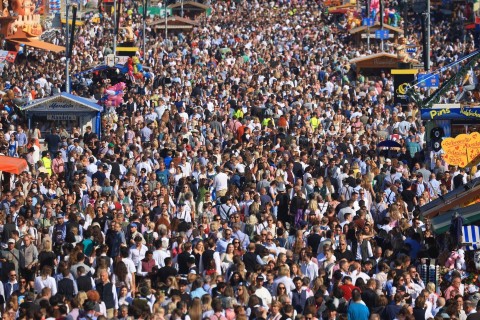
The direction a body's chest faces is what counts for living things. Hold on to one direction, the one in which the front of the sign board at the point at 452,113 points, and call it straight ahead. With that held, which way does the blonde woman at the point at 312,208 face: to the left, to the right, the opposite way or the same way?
the opposite way

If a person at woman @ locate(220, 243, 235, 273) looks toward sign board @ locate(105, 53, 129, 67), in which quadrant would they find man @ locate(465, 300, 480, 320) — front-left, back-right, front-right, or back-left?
back-right

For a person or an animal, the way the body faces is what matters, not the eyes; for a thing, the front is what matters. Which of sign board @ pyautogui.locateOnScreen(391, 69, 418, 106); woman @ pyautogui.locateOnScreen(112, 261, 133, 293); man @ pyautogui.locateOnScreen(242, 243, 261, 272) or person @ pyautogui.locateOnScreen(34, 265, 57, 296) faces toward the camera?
the sign board

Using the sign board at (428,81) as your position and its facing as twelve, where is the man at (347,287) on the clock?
The man is roughly at 12 o'clock from the sign board.

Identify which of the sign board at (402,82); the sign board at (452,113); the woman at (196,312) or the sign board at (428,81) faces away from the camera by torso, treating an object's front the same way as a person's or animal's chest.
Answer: the woman

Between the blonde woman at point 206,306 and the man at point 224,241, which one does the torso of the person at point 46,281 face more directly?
the man

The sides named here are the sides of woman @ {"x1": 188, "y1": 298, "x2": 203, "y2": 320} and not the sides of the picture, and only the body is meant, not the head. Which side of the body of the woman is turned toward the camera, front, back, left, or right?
back
